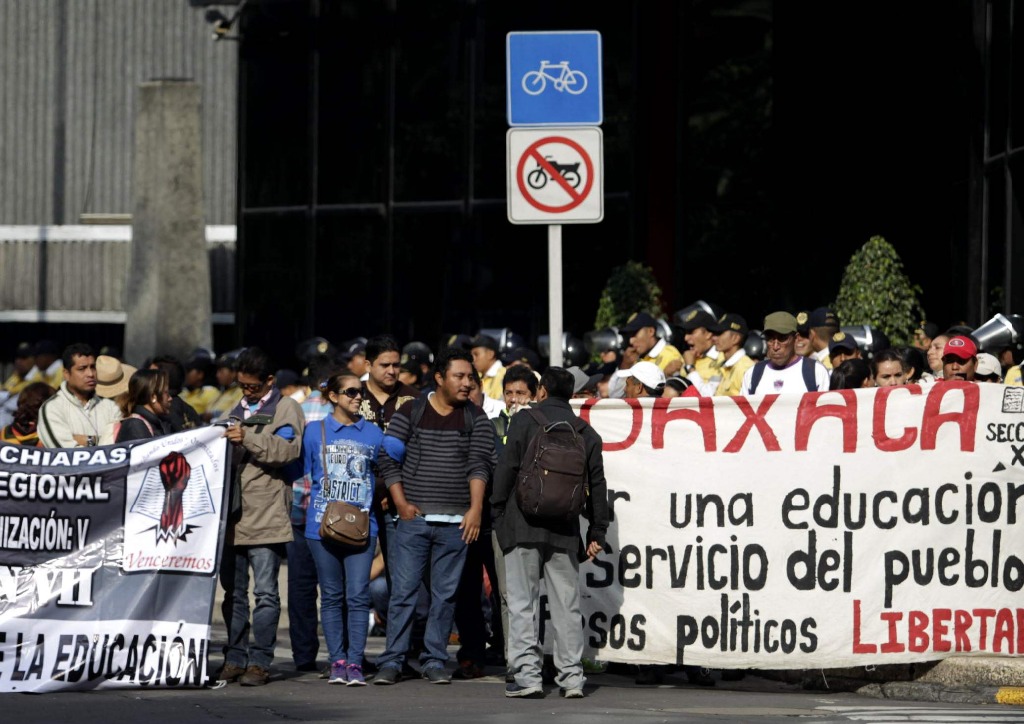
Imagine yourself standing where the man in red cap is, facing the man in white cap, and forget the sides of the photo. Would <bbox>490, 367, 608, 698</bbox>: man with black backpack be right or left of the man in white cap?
left

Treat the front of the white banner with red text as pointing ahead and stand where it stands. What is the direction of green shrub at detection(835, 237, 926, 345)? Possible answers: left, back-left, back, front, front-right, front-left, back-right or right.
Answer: back

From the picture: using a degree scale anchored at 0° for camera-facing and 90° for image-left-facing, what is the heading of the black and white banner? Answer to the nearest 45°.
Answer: approximately 0°

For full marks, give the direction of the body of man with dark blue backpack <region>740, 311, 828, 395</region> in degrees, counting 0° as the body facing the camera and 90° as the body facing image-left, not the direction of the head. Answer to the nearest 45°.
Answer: approximately 0°
